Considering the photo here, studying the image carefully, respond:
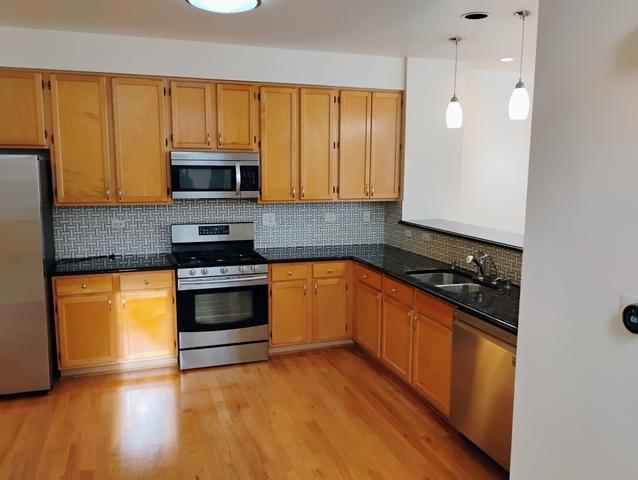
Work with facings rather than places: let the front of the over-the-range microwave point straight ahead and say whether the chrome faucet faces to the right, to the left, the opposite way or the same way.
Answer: to the right

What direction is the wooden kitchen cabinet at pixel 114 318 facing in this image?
toward the camera

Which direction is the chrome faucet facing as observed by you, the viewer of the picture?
facing the viewer and to the left of the viewer

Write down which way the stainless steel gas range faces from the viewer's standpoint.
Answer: facing the viewer

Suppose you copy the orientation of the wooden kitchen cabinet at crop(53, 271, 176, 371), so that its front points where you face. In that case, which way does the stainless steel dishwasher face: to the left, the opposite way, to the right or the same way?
to the right

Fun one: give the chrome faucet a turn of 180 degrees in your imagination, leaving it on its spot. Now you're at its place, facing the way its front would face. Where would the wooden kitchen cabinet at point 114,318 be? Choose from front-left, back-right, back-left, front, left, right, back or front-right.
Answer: back-left

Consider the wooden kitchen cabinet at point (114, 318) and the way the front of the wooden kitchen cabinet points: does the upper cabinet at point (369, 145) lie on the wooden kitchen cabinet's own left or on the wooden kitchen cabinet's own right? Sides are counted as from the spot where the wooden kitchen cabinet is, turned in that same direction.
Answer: on the wooden kitchen cabinet's own left

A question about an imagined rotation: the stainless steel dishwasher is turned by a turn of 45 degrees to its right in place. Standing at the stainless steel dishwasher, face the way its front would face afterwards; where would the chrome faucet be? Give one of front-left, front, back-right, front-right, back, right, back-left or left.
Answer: right

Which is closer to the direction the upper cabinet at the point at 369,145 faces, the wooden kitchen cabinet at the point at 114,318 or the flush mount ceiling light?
the flush mount ceiling light

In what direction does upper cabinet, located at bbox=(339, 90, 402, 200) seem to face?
toward the camera

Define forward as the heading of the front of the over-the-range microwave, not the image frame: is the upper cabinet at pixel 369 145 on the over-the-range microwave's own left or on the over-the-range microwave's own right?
on the over-the-range microwave's own left

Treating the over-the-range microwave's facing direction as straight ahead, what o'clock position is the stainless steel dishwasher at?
The stainless steel dishwasher is roughly at 11 o'clock from the over-the-range microwave.

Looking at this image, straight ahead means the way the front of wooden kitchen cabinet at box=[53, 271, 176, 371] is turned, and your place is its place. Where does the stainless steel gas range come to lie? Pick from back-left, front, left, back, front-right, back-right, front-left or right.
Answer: left

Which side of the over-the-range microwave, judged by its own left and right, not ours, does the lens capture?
front
